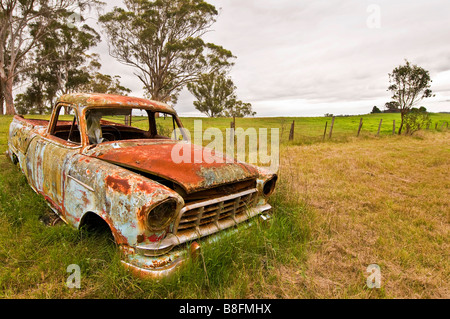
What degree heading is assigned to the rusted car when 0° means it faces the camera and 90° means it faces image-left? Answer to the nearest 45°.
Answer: approximately 315°

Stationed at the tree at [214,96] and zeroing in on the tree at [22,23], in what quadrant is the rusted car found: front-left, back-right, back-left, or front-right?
front-left

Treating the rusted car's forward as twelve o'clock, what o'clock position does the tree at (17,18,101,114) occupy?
The tree is roughly at 7 o'clock from the rusted car.

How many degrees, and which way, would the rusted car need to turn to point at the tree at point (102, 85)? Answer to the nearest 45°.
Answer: approximately 135° to its left

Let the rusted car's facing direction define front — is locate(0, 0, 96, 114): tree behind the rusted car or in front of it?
behind

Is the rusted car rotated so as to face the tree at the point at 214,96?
no
